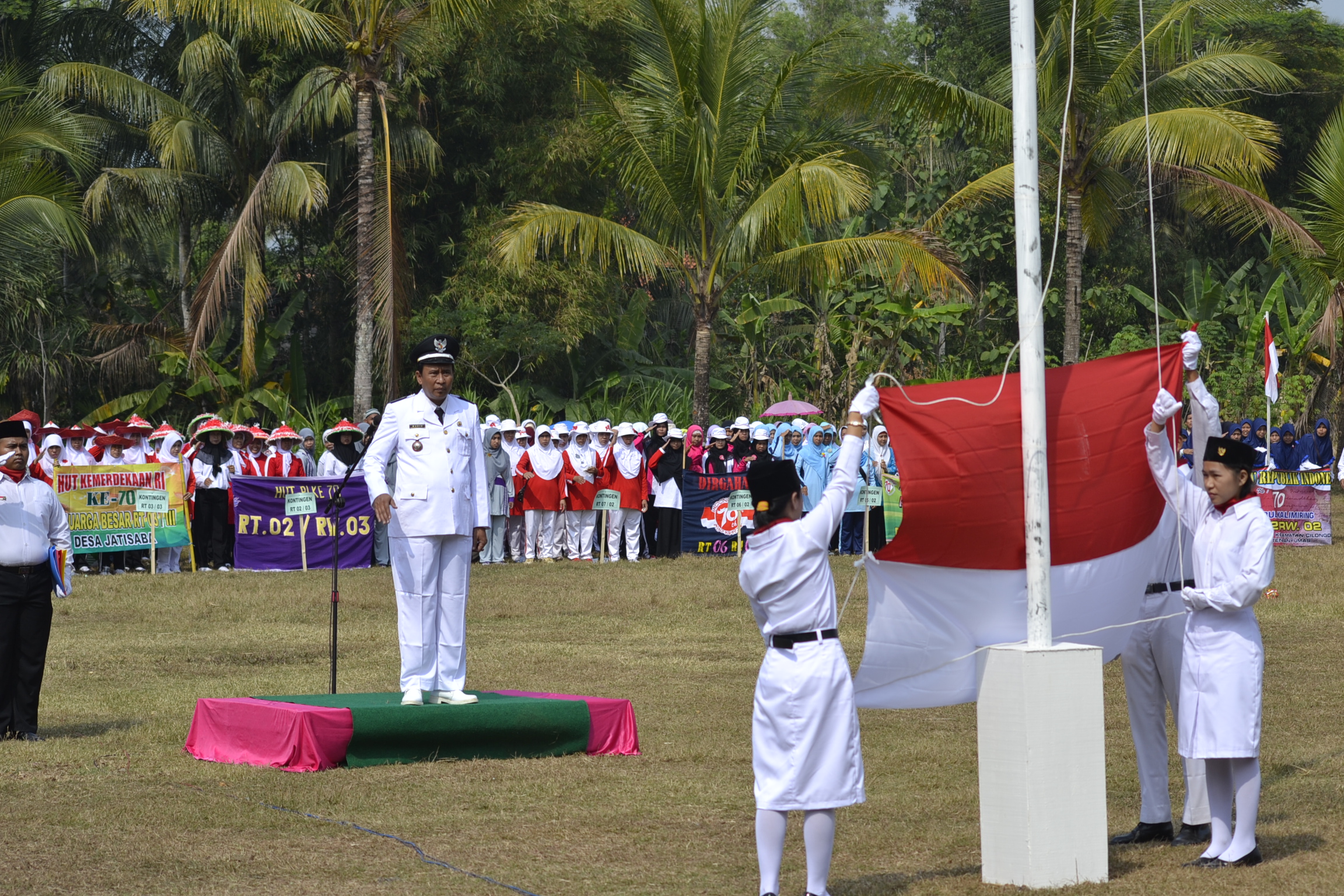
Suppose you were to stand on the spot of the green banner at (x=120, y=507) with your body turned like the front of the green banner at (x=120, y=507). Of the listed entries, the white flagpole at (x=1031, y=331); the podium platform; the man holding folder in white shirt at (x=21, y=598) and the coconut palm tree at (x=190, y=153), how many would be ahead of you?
3

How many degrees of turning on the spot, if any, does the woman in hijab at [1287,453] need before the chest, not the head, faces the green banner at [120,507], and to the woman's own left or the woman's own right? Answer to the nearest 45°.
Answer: approximately 45° to the woman's own right

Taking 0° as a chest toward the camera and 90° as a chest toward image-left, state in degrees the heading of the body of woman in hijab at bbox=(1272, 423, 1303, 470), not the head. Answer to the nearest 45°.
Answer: approximately 0°

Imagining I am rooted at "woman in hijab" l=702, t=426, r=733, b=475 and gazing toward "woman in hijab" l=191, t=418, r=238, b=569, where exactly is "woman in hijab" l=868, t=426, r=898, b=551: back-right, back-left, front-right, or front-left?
back-left

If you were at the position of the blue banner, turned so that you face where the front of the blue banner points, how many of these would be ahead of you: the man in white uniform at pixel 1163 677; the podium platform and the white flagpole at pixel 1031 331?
3

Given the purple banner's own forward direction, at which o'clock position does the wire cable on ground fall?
The wire cable on ground is roughly at 12 o'clock from the purple banner.

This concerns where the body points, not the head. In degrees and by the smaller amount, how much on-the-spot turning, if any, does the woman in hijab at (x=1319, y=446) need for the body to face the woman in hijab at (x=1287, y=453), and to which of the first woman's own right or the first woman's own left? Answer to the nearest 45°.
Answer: approximately 45° to the first woman's own right

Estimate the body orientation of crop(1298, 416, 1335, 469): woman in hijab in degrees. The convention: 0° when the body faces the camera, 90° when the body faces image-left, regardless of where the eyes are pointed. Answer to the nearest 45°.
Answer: approximately 0°

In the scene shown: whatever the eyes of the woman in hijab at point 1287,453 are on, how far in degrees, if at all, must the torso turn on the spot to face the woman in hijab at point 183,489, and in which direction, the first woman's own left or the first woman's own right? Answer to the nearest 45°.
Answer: approximately 45° to the first woman's own right
